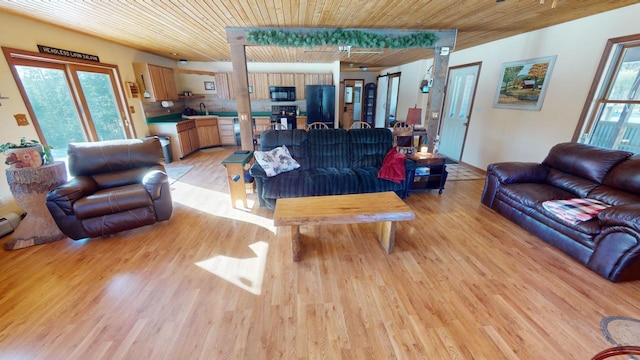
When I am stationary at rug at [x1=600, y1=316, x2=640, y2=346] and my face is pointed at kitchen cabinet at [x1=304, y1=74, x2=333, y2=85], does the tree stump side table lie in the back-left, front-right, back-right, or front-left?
front-left

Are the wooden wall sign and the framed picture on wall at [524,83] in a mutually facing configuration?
yes

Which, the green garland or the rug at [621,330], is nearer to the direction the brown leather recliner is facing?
the rug

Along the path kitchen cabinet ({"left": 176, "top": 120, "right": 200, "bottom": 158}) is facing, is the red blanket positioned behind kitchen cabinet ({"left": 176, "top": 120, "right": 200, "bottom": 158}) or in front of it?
in front

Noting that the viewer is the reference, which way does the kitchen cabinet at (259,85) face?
facing the viewer

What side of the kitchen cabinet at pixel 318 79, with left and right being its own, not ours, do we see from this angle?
front

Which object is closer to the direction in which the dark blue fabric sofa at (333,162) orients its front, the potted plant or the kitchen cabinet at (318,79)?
the potted plant

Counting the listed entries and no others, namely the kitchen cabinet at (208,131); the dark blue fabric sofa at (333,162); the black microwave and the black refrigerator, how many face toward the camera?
4

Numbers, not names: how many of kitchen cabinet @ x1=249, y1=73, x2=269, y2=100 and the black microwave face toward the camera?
2

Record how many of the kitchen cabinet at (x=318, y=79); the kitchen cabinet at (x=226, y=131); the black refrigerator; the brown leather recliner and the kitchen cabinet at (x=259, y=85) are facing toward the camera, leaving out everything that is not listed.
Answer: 5

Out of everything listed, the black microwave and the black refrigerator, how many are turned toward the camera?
2

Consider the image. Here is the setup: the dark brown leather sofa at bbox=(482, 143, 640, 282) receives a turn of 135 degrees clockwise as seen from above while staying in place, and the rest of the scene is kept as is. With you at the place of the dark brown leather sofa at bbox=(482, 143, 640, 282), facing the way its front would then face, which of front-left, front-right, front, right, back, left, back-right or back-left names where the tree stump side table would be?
back-left

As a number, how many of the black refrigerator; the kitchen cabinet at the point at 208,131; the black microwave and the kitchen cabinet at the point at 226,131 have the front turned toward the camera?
4

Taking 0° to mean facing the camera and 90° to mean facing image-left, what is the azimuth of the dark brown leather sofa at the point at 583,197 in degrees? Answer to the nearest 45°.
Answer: approximately 45°

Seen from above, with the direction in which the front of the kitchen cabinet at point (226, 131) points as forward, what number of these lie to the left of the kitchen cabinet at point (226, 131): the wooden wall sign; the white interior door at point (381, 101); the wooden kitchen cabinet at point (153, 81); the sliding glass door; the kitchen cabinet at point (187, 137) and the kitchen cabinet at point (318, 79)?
2

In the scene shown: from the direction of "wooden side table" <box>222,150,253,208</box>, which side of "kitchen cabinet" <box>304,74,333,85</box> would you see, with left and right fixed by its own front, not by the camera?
front

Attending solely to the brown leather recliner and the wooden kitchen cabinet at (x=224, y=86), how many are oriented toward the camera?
2

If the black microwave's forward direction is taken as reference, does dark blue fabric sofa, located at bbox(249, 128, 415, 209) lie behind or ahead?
ahead

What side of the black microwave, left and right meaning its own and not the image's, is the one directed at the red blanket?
front

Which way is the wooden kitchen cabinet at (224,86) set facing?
toward the camera
